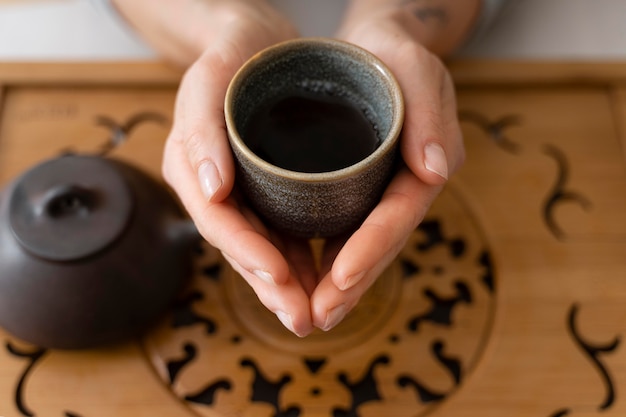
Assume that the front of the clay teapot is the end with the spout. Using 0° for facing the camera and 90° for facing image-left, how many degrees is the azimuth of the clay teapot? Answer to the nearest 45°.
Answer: approximately 270°
